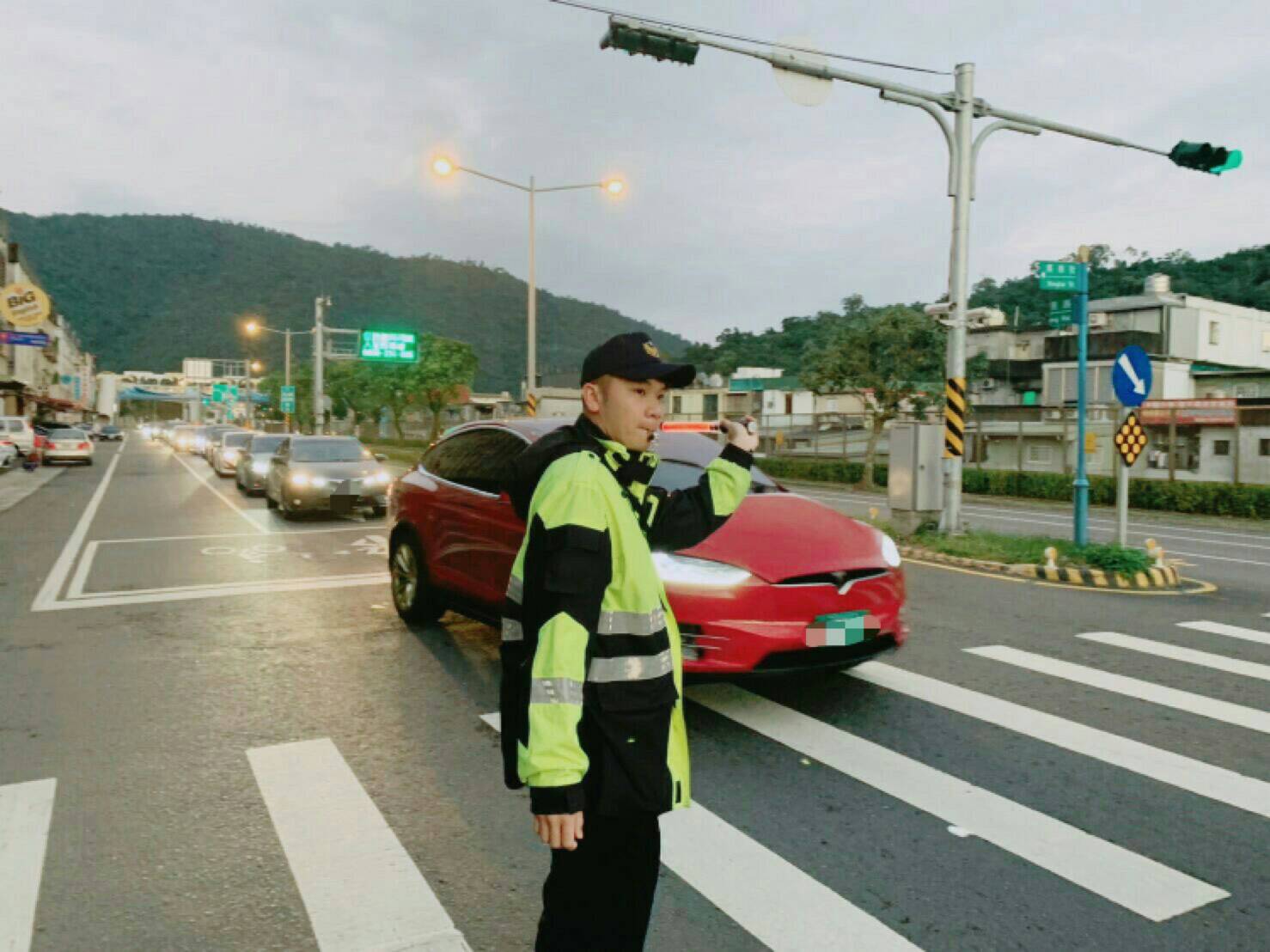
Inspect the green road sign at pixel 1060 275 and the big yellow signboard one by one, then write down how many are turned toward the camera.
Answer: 2

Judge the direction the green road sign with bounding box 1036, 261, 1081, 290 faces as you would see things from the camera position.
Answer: facing the viewer

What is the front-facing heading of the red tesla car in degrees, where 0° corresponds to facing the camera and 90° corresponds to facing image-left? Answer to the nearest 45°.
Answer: approximately 315°

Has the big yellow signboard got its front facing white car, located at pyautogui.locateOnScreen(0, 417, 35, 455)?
no

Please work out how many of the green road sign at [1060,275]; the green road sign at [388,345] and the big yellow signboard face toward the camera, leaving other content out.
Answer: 3

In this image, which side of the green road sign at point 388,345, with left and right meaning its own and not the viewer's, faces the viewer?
front

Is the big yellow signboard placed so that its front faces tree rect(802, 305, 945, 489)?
no

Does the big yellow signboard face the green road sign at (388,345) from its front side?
no

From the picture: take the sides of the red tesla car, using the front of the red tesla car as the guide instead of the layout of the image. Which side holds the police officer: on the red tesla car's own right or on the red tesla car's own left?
on the red tesla car's own right

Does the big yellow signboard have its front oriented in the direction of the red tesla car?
yes

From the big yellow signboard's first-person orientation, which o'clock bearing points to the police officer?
The police officer is roughly at 12 o'clock from the big yellow signboard.

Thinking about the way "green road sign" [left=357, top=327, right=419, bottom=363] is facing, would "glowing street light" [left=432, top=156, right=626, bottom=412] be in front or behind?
in front

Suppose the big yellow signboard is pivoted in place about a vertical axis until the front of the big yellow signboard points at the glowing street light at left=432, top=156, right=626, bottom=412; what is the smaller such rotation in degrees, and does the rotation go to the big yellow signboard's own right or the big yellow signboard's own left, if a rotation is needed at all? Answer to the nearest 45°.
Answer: approximately 45° to the big yellow signboard's own left

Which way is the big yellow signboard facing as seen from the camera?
toward the camera
